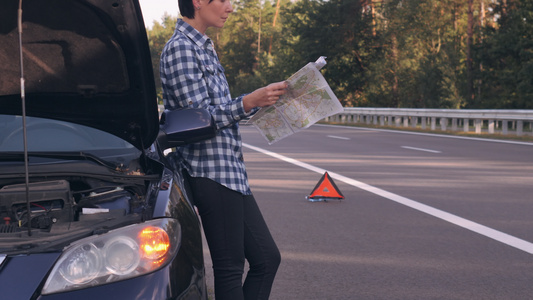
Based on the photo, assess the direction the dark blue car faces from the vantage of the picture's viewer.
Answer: facing the viewer

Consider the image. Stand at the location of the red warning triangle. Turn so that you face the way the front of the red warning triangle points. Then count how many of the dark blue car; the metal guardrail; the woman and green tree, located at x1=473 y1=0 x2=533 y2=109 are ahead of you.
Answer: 2

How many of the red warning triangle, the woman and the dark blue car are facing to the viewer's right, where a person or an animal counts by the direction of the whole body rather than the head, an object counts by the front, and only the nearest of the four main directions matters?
1

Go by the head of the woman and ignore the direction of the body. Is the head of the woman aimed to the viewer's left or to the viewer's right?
to the viewer's right

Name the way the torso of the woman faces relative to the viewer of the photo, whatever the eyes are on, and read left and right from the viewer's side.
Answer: facing to the right of the viewer

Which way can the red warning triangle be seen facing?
toward the camera

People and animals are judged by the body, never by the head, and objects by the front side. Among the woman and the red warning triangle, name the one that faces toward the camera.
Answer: the red warning triangle

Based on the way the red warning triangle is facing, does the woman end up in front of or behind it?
in front

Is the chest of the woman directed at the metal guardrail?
no

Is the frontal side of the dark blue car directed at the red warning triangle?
no

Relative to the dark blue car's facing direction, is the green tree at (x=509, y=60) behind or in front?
behind

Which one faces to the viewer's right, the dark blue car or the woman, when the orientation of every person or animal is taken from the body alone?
the woman

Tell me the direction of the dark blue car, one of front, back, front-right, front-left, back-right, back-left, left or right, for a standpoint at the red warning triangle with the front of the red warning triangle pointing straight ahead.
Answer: front
